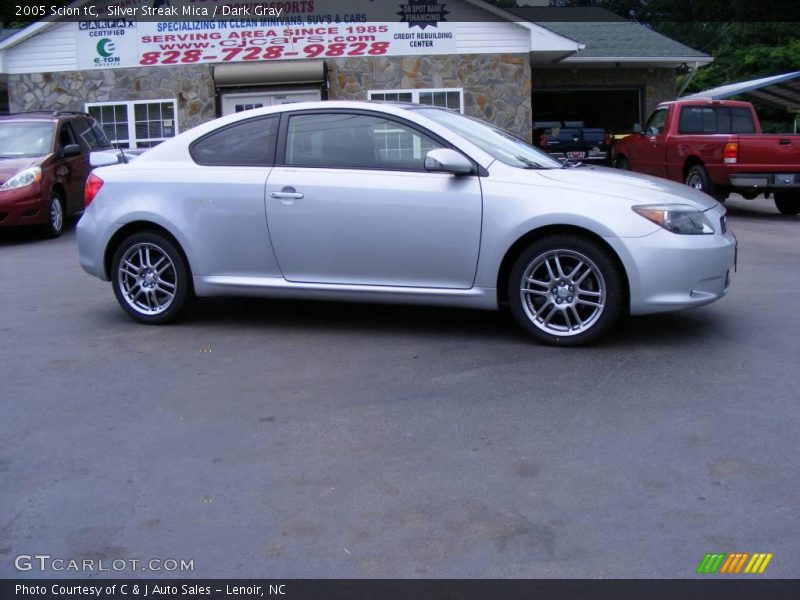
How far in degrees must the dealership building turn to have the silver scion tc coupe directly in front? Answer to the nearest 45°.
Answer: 0° — it already faces it

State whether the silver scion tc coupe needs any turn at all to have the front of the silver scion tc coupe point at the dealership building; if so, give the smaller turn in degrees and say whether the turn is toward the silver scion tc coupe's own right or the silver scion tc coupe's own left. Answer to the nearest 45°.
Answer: approximately 90° to the silver scion tc coupe's own left

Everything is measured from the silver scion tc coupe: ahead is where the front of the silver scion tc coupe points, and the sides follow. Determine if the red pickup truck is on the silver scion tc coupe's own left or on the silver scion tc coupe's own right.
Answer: on the silver scion tc coupe's own left

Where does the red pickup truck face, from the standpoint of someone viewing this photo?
facing away from the viewer and to the left of the viewer

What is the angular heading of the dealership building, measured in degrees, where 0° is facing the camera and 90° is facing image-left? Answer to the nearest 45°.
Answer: approximately 0°

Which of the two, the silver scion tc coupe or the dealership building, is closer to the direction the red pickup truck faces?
the dealership building

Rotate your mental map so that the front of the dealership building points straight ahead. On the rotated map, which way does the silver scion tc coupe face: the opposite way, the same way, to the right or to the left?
to the left

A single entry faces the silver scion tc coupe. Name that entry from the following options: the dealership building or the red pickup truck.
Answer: the dealership building

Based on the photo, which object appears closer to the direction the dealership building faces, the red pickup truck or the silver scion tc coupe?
the silver scion tc coupe

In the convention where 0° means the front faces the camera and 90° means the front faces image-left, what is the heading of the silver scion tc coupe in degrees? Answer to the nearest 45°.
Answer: approximately 270°
